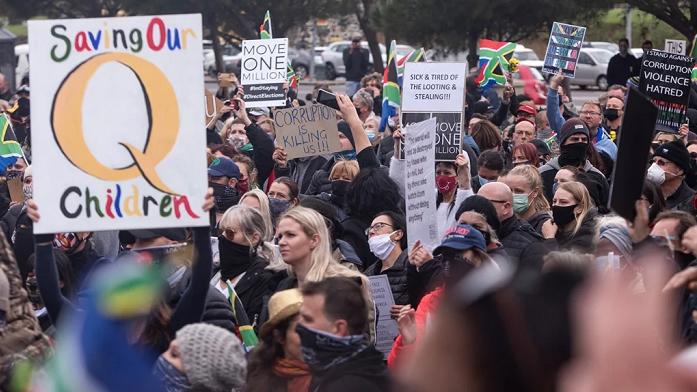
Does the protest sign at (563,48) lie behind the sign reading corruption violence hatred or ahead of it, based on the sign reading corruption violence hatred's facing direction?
behind

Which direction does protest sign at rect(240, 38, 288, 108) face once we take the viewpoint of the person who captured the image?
facing the viewer

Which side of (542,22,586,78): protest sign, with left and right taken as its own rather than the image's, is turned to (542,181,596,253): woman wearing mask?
front

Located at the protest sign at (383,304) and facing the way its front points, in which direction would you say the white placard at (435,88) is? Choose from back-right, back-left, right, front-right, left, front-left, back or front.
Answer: back

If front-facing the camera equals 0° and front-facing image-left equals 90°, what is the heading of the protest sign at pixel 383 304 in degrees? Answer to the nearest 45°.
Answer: approximately 0°

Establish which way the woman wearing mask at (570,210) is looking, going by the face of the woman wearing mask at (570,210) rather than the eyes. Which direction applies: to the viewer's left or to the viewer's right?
to the viewer's left

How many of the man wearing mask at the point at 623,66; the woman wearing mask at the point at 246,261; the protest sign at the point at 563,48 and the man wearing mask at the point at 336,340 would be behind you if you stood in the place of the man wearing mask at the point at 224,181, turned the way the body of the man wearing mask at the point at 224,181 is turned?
2

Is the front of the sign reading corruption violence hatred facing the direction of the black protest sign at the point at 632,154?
yes

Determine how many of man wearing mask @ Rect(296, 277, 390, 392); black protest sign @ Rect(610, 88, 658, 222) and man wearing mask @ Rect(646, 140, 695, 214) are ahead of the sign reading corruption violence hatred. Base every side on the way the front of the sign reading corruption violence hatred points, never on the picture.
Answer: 3

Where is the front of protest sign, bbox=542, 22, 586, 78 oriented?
toward the camera

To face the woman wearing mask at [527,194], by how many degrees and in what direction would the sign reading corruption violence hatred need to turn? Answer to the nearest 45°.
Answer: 0° — it already faces them

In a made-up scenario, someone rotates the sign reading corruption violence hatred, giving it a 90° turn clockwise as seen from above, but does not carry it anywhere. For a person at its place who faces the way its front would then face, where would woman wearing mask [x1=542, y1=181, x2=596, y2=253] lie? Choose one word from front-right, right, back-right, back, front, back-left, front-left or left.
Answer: left

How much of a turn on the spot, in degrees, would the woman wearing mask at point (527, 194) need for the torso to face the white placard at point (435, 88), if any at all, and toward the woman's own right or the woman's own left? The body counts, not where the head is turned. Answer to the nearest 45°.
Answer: approximately 90° to the woman's own right

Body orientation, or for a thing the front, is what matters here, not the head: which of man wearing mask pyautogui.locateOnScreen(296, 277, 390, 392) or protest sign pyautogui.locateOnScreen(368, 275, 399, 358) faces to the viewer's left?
the man wearing mask
